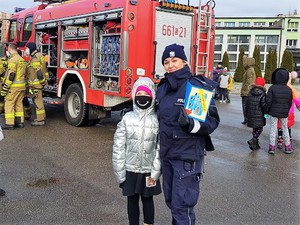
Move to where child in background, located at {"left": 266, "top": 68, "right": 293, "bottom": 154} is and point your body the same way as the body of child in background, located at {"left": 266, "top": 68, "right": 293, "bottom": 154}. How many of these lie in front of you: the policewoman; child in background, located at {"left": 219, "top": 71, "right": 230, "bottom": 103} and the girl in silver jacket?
1

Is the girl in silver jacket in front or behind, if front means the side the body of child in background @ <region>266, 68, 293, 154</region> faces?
behind

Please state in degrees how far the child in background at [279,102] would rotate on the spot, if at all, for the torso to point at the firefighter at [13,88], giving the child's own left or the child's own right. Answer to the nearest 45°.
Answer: approximately 90° to the child's own left

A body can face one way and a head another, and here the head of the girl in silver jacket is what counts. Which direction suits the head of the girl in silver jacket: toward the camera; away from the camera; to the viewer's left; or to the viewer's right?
toward the camera

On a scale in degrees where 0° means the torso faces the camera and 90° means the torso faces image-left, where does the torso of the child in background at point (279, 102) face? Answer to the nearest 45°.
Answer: approximately 180°

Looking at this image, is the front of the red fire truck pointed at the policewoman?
no

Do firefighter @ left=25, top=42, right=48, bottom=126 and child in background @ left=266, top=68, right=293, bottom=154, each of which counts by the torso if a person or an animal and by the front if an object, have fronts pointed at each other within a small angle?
no

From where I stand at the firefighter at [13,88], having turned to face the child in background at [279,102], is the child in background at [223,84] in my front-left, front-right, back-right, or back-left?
front-left

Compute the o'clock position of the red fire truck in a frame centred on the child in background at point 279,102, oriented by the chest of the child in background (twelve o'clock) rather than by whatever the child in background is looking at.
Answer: The red fire truck is roughly at 9 o'clock from the child in background.

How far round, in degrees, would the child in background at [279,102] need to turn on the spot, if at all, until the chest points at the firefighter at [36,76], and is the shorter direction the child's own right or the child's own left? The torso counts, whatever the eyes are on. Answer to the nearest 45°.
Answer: approximately 90° to the child's own left

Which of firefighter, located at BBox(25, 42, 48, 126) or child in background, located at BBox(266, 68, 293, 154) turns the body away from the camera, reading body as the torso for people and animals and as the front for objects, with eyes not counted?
the child in background

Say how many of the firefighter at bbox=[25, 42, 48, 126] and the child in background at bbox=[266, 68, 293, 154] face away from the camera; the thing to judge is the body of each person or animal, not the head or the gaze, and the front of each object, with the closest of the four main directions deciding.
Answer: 1

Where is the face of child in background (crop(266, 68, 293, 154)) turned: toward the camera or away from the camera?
away from the camera

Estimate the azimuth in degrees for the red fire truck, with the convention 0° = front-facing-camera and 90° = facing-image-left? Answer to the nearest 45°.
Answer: approximately 135°
